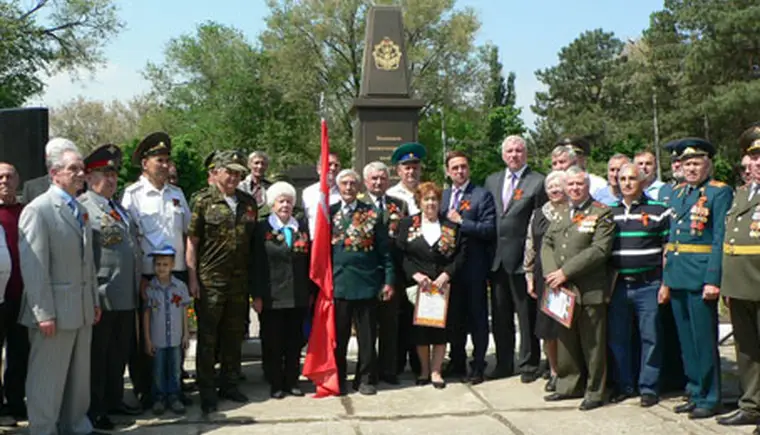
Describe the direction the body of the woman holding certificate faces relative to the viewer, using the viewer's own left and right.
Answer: facing the viewer

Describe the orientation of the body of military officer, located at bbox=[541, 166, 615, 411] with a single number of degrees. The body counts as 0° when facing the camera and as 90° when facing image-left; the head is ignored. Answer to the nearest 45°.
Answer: approximately 45°

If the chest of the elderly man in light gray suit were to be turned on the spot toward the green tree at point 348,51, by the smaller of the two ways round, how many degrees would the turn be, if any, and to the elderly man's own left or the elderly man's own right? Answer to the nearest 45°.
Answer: approximately 90° to the elderly man's own left

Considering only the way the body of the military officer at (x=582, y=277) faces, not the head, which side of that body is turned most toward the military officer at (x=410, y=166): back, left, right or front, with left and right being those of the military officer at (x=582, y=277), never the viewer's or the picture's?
right

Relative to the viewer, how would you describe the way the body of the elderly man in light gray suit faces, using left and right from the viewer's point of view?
facing the viewer and to the right of the viewer

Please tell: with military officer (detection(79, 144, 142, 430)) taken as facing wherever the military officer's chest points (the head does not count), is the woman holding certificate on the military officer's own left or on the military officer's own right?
on the military officer's own left

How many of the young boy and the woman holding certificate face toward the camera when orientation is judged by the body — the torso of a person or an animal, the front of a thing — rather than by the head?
2

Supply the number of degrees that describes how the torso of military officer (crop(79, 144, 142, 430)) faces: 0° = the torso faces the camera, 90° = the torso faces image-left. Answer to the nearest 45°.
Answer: approximately 315°

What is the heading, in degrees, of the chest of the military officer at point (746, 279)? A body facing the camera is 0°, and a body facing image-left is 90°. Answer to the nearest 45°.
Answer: approximately 45°

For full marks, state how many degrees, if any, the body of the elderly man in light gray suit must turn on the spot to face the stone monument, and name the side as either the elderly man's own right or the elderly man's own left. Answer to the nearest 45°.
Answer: approximately 90° to the elderly man's own left

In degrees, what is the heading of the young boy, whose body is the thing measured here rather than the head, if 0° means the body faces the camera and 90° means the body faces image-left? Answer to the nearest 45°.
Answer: approximately 0°

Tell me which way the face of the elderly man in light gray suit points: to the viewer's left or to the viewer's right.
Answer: to the viewer's right
